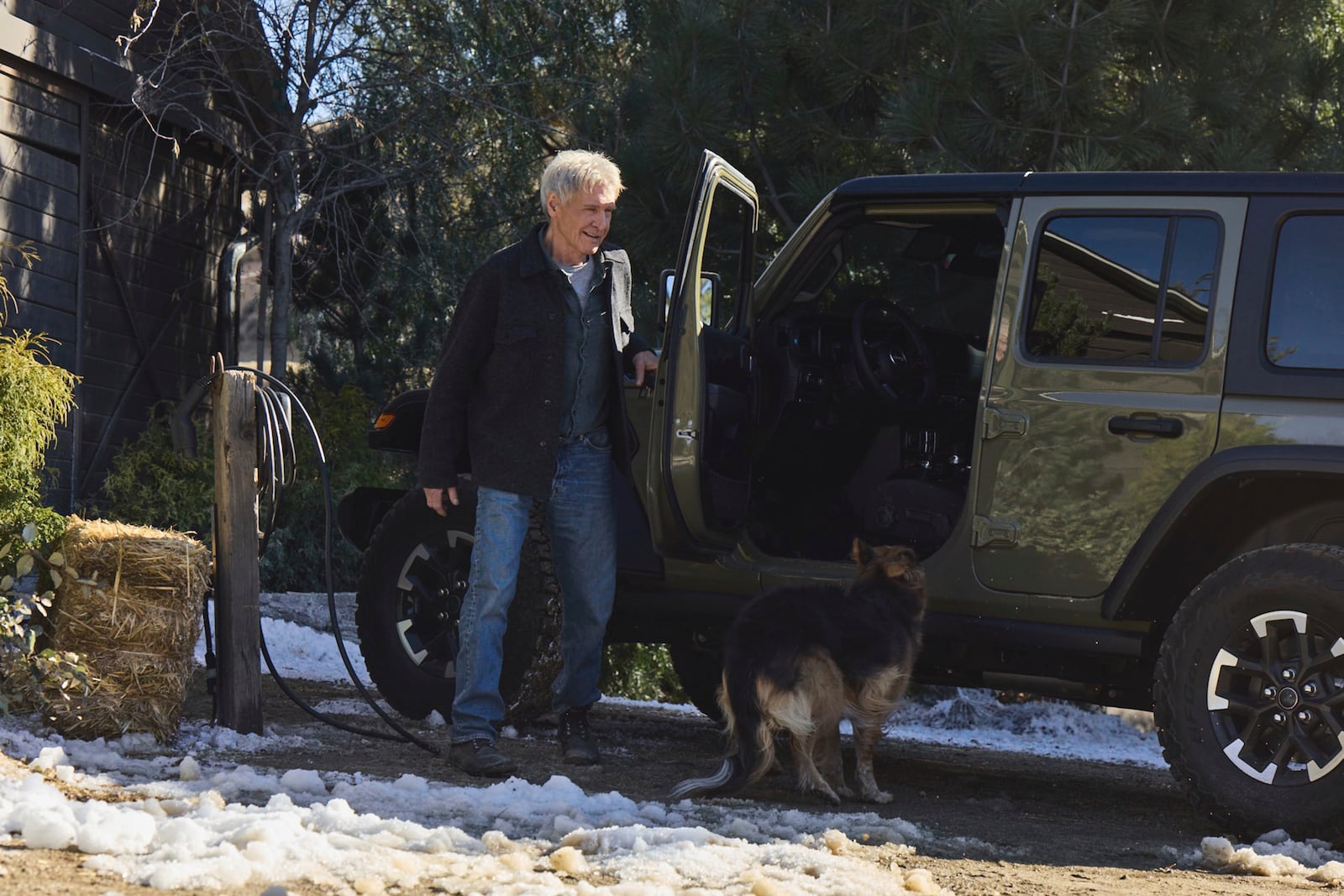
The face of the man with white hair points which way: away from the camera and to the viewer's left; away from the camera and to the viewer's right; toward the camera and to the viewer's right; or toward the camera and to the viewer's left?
toward the camera and to the viewer's right

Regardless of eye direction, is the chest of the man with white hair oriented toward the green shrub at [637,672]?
no

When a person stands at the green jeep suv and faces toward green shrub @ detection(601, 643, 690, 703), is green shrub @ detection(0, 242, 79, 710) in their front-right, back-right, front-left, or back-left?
front-left

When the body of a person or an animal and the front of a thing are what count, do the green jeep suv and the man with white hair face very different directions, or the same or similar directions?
very different directions

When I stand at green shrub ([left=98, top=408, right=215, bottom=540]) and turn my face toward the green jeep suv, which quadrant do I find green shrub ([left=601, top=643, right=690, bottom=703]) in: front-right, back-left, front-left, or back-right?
front-left

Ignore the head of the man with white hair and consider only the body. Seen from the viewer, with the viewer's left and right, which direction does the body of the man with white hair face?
facing the viewer and to the right of the viewer

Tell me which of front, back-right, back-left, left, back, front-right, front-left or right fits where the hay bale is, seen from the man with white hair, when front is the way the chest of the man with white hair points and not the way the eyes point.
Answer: back-right

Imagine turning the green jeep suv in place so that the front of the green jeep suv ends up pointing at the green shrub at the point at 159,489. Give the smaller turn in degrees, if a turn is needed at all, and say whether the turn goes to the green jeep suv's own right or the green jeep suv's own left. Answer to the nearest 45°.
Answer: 0° — it already faces it

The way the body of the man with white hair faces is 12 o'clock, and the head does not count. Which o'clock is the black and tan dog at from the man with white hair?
The black and tan dog is roughly at 11 o'clock from the man with white hair.
